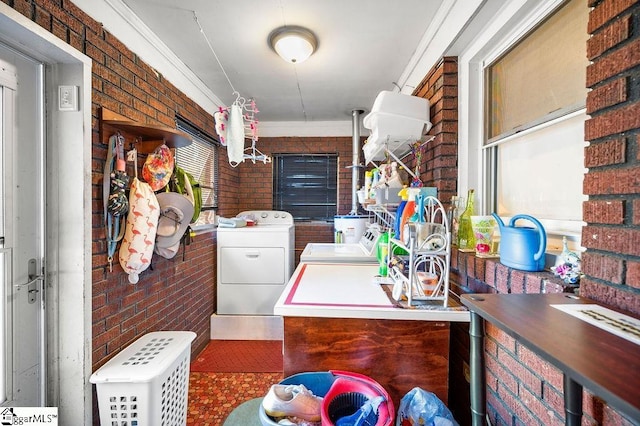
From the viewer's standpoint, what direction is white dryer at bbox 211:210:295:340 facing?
toward the camera

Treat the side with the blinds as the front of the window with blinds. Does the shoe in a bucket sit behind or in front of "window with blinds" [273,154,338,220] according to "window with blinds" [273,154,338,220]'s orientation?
in front

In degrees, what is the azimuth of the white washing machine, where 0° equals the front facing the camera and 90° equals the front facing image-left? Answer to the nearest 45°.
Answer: approximately 90°

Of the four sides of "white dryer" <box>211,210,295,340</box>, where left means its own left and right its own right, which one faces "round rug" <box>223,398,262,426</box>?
front

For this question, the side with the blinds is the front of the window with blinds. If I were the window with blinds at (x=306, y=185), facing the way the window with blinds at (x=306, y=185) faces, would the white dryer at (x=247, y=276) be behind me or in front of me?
in front

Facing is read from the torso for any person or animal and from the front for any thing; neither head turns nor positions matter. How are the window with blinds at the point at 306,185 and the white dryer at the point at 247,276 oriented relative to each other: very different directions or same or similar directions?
same or similar directions

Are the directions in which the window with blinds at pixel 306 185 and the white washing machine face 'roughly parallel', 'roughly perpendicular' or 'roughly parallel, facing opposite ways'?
roughly perpendicular

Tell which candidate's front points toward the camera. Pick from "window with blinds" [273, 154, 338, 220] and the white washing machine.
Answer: the window with blinds

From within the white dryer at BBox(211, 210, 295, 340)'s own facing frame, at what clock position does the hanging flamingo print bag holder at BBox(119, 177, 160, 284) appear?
The hanging flamingo print bag holder is roughly at 1 o'clock from the white dryer.

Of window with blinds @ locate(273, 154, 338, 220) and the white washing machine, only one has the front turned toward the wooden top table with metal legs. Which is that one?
the window with blinds

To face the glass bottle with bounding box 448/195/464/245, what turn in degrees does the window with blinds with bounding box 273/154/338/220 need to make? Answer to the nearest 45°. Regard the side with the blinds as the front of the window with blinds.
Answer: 0° — it already faces it
